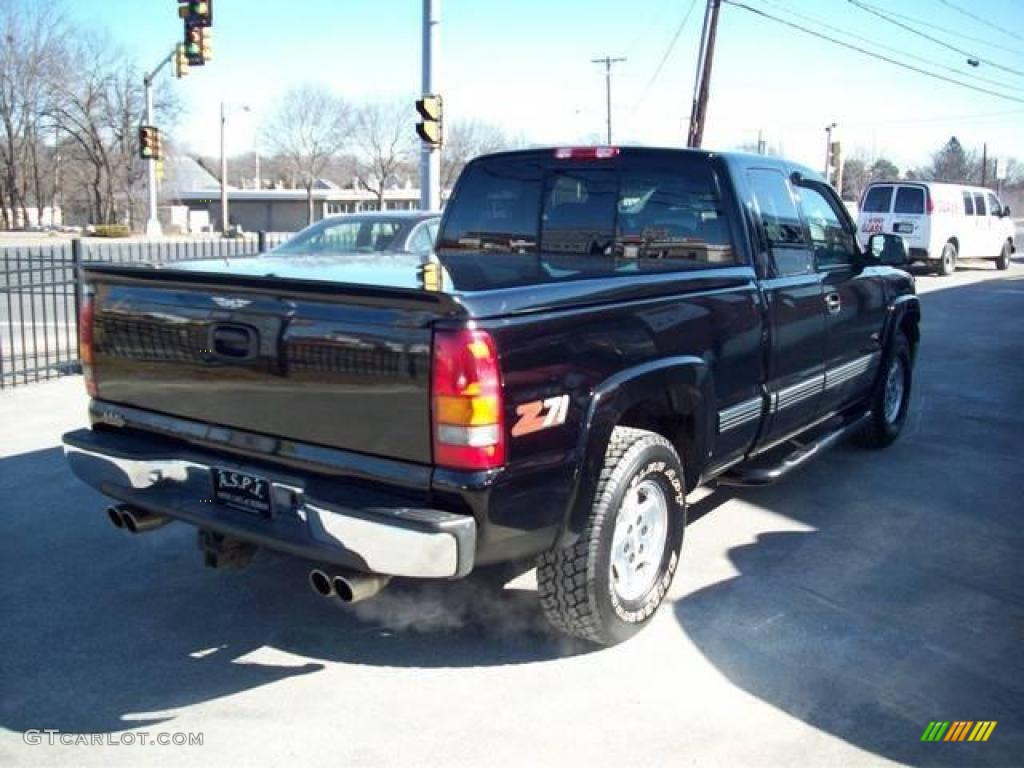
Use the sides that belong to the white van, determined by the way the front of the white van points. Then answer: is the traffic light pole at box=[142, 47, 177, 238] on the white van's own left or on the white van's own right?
on the white van's own left

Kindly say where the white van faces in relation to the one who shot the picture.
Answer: facing away from the viewer and to the right of the viewer

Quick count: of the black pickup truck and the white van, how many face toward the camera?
0

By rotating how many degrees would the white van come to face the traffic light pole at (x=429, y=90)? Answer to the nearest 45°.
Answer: approximately 180°

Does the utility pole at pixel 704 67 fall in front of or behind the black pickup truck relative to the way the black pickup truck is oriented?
in front

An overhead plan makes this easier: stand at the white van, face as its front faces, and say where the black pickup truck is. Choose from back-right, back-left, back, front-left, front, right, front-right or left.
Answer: back-right

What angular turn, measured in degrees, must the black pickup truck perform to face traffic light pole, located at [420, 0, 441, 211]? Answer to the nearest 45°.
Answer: approximately 45° to its left

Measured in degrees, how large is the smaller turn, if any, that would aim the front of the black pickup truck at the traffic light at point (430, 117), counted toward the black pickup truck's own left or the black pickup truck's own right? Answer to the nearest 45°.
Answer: approximately 45° to the black pickup truck's own left

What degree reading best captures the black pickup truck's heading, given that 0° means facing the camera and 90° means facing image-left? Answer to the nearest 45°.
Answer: approximately 225°
